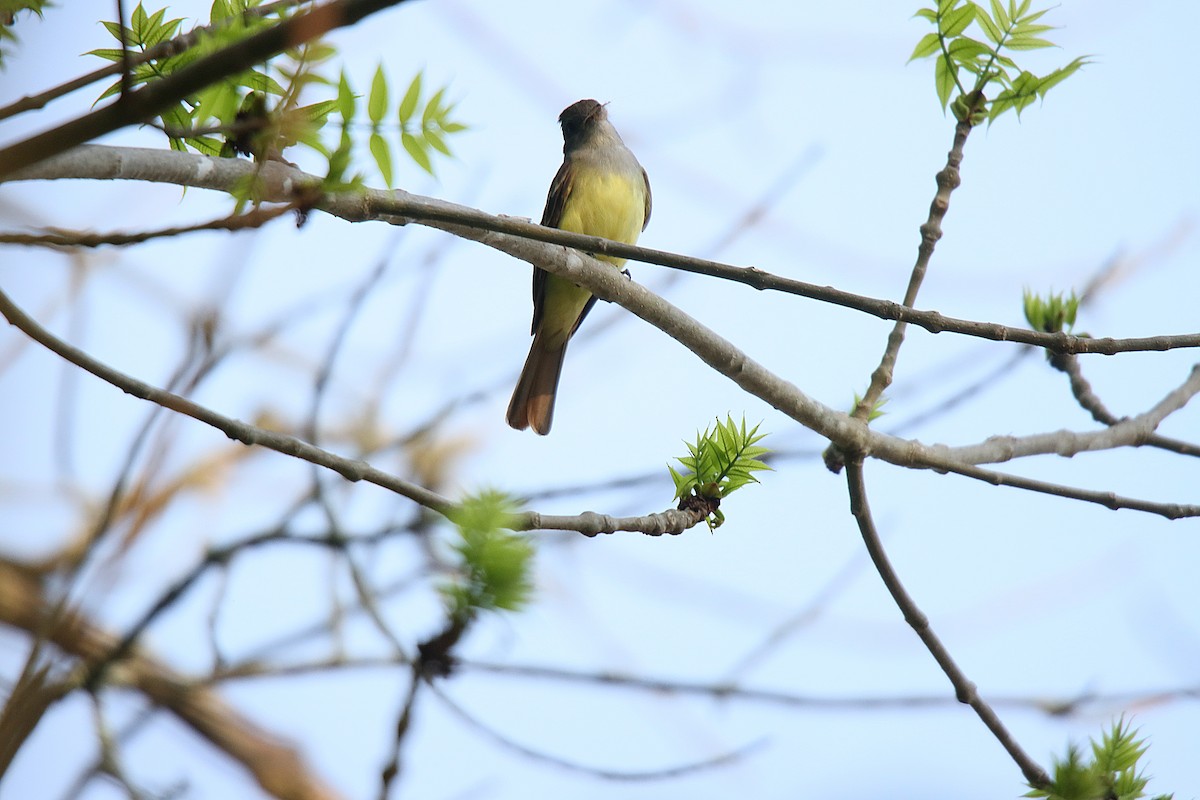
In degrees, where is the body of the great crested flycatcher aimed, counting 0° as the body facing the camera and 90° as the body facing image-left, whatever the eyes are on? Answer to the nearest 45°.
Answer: approximately 315°
